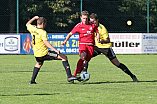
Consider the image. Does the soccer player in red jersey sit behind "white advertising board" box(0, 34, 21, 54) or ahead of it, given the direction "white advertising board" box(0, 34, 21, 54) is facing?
ahead

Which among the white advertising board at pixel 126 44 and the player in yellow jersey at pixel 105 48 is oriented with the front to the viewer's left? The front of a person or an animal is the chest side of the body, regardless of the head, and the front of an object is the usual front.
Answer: the player in yellow jersey

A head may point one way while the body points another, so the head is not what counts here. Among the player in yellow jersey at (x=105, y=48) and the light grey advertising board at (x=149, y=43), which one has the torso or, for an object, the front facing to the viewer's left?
the player in yellow jersey

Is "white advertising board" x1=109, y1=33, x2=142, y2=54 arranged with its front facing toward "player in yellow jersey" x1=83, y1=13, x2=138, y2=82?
yes

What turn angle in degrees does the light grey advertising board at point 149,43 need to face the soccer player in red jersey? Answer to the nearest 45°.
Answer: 0° — it already faces them

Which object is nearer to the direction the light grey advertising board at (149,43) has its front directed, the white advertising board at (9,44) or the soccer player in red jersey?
the soccer player in red jersey

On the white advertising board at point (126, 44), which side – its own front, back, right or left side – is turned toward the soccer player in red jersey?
front

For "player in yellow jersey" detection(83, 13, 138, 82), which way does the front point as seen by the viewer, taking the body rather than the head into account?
to the viewer's left

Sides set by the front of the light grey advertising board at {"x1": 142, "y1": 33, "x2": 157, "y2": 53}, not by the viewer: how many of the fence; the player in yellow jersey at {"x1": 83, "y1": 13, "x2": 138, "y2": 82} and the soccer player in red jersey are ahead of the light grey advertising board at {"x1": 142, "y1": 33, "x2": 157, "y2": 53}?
2

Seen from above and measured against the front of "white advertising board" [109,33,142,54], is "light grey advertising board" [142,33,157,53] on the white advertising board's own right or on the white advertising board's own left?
on the white advertising board's own left

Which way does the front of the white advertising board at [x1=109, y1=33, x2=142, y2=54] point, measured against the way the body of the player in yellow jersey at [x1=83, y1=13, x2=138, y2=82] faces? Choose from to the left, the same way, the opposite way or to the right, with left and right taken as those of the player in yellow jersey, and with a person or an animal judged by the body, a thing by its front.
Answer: to the left

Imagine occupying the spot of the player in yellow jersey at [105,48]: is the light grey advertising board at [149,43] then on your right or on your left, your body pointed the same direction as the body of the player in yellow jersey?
on your right

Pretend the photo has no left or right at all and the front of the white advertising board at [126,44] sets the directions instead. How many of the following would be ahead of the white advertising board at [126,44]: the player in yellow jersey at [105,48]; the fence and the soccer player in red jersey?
2

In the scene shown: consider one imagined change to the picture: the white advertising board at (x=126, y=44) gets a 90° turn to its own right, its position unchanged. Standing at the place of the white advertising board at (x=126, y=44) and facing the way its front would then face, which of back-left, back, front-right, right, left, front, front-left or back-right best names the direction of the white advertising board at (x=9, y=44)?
front

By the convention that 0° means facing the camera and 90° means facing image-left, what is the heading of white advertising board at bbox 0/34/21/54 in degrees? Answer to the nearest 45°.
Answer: approximately 0°
